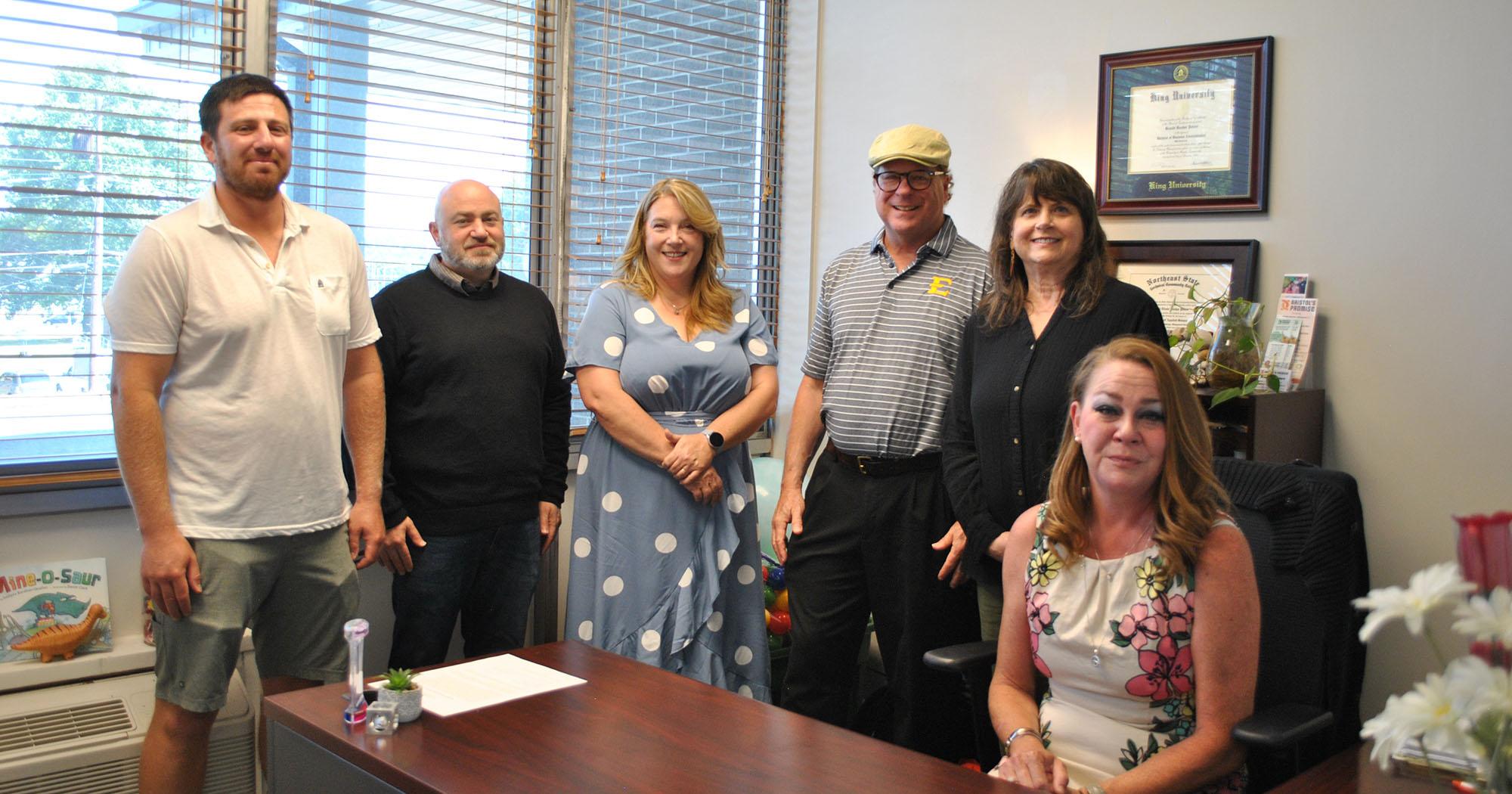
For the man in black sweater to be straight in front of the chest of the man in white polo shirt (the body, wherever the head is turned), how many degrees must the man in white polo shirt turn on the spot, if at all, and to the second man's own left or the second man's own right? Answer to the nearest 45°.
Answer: approximately 90° to the second man's own left

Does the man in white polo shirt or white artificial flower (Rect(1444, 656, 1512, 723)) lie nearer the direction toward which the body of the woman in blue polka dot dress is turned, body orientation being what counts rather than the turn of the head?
the white artificial flower

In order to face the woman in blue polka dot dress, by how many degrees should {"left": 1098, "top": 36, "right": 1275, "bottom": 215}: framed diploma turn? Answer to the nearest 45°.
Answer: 0° — it already faces them

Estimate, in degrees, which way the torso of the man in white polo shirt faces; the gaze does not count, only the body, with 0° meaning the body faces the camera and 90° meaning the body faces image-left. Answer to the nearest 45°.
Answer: approximately 315°

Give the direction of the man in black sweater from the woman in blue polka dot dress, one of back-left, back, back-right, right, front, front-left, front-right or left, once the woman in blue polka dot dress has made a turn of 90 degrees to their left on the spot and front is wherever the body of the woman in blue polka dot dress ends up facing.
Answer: back

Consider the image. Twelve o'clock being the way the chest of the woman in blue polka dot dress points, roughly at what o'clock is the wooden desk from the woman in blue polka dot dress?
The wooden desk is roughly at 12 o'clock from the woman in blue polka dot dress.
